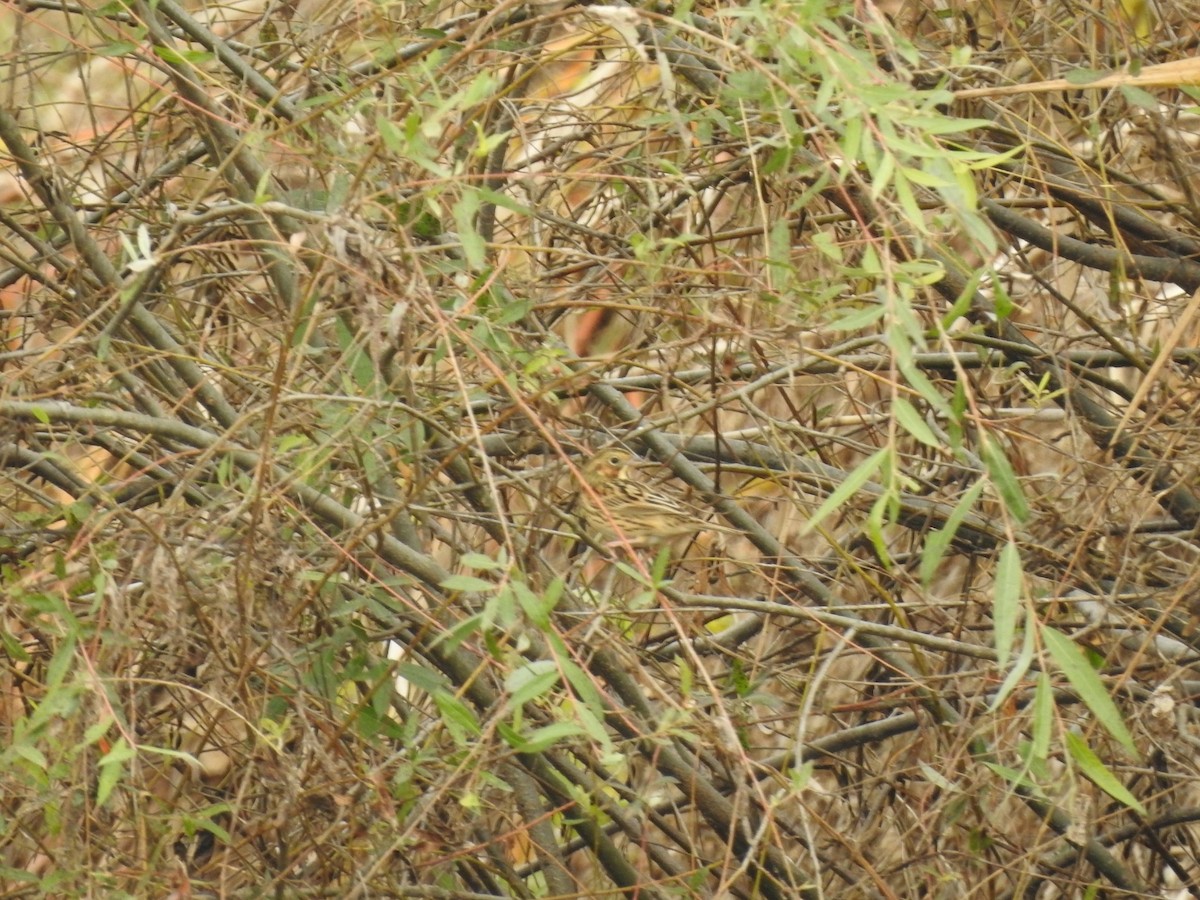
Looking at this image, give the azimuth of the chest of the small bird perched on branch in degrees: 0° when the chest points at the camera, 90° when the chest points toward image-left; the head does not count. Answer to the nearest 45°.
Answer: approximately 90°
